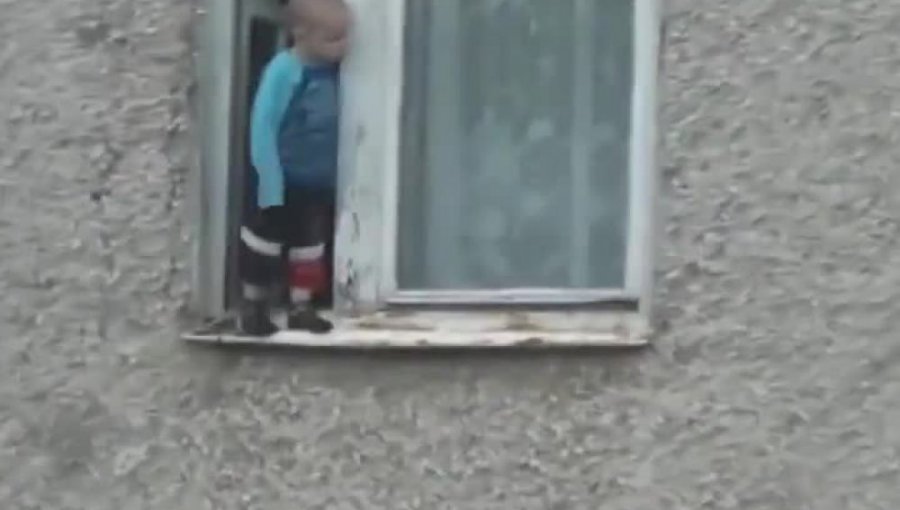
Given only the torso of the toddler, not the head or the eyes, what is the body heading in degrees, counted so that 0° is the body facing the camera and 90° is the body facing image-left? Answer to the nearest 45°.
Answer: approximately 315°
